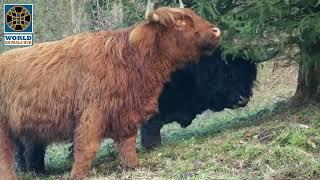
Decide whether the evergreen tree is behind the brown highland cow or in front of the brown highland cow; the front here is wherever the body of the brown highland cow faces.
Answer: in front

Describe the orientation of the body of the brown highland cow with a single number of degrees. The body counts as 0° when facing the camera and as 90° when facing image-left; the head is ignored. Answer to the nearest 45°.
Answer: approximately 270°

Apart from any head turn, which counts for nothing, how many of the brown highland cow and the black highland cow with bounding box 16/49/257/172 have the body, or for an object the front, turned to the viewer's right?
2

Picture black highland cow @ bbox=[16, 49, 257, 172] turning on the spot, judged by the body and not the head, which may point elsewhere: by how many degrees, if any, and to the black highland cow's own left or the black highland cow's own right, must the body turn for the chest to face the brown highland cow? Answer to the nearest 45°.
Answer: approximately 135° to the black highland cow's own right

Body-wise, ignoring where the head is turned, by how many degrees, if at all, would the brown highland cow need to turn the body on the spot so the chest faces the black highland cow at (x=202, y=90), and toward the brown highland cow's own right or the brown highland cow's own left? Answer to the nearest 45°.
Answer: approximately 45° to the brown highland cow's own left

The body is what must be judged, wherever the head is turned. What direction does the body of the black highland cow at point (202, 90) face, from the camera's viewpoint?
to the viewer's right
